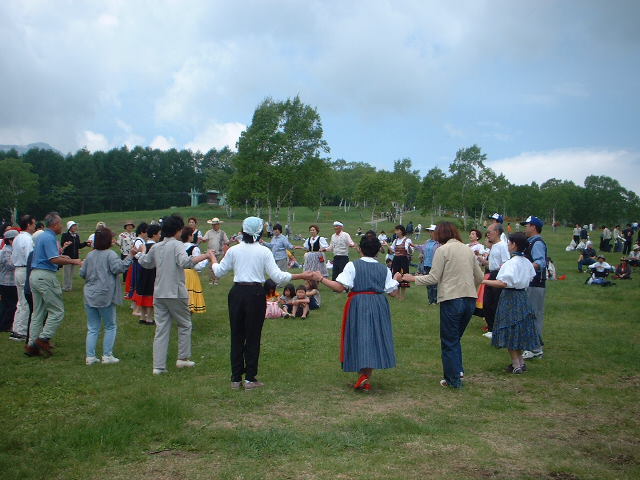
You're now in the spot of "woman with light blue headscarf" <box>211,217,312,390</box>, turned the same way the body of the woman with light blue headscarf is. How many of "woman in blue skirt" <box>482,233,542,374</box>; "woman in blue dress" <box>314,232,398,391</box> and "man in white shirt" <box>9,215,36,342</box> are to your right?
2

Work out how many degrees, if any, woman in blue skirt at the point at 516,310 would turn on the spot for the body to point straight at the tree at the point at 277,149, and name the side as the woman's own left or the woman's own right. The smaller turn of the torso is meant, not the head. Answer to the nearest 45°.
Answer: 0° — they already face it

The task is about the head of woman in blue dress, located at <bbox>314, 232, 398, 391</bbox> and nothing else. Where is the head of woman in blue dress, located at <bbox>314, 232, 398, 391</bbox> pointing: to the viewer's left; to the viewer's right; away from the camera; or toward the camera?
away from the camera

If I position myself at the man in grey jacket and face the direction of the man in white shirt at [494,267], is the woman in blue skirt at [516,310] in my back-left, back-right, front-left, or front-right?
front-right

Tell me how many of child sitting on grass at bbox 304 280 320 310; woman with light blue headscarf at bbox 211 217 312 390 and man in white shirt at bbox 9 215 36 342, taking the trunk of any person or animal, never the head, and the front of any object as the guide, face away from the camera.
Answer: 1

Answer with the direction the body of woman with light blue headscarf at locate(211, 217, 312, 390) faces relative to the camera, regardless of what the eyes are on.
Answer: away from the camera

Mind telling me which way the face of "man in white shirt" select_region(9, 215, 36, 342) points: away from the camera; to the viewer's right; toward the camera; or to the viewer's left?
to the viewer's right

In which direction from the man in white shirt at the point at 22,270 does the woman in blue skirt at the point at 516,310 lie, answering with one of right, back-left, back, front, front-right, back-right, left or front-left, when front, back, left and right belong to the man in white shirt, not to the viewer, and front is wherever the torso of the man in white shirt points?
front-right

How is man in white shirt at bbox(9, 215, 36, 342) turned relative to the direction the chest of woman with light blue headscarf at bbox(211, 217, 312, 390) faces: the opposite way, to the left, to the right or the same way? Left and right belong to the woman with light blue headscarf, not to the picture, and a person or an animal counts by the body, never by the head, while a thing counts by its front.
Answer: to the right

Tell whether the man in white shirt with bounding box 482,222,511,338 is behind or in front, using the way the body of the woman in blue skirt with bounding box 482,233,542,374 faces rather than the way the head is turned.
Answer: in front

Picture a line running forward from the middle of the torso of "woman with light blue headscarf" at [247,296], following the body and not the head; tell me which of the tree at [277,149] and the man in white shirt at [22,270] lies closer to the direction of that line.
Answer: the tree

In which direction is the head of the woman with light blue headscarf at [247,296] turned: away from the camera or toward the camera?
away from the camera

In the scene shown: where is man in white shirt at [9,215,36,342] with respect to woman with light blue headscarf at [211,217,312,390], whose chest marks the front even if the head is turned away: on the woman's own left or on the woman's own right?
on the woman's own left

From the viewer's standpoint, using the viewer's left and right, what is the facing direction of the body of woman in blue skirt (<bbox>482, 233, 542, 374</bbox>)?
facing away from the viewer and to the left of the viewer

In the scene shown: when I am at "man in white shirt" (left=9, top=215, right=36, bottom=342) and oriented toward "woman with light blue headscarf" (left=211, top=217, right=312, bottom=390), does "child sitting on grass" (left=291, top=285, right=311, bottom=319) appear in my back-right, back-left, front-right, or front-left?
front-left

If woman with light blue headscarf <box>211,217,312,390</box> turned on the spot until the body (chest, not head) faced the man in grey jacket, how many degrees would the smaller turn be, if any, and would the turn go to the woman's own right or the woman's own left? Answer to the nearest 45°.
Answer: approximately 45° to the woman's own left

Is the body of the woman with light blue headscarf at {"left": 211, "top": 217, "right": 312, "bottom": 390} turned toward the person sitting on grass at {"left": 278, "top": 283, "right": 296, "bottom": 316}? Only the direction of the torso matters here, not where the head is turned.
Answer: yes

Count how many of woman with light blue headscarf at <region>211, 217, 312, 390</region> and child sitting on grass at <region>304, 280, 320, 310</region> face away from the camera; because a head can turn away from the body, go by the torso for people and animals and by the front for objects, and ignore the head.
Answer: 1

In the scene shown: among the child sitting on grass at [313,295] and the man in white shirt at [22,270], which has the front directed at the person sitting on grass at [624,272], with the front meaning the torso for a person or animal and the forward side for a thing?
the man in white shirt
